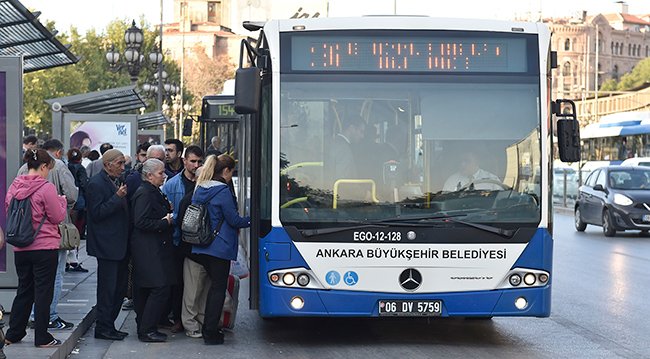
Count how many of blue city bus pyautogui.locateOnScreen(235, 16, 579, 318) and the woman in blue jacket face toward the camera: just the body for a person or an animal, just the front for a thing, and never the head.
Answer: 1

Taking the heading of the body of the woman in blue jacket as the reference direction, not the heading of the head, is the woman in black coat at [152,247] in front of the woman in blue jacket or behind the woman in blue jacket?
behind

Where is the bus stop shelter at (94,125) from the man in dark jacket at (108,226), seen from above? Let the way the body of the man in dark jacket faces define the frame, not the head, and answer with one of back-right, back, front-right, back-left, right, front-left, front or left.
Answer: left

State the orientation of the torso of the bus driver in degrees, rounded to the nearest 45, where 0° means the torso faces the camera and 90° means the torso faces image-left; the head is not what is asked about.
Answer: approximately 0°

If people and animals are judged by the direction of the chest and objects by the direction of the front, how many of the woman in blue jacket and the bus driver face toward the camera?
1

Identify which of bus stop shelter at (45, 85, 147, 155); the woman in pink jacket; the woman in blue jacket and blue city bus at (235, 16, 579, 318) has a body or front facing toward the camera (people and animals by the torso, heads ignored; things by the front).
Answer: the blue city bus

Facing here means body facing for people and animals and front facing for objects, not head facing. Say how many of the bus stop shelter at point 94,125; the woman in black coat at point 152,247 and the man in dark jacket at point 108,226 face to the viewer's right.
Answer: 3

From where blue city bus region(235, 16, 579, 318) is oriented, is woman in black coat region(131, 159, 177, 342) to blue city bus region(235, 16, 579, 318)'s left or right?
on its right

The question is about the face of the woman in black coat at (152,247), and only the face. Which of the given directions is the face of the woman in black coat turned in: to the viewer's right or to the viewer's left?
to the viewer's right

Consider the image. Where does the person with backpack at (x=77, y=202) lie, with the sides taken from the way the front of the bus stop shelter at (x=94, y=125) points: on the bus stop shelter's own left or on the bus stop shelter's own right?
on the bus stop shelter's own right

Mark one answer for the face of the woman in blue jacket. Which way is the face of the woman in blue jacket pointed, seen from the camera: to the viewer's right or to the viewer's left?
to the viewer's right

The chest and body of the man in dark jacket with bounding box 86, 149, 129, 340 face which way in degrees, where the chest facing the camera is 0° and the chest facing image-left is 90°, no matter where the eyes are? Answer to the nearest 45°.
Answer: approximately 270°

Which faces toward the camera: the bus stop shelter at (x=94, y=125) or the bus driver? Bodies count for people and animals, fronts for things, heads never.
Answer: the bus driver

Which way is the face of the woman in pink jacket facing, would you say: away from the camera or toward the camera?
away from the camera

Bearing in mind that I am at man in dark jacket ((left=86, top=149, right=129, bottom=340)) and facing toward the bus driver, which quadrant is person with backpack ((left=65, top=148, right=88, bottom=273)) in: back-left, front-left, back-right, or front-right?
back-left

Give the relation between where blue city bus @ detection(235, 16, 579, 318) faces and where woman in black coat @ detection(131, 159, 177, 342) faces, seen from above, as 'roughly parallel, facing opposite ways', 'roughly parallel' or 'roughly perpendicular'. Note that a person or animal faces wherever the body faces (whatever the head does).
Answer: roughly perpendicular

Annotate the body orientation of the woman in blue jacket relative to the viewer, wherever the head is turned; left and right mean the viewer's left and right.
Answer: facing to the right of the viewer

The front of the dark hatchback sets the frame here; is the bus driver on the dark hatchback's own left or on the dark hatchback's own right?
on the dark hatchback's own right
